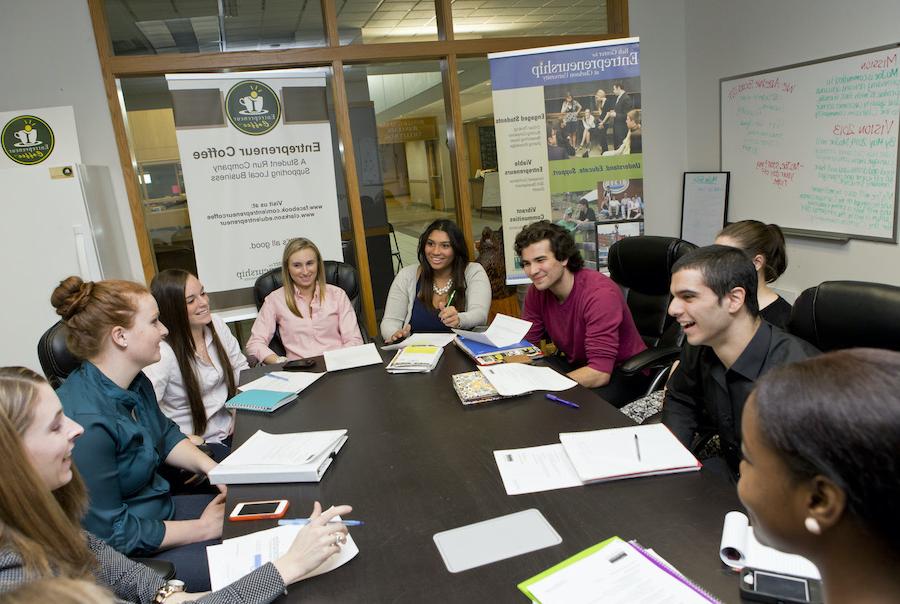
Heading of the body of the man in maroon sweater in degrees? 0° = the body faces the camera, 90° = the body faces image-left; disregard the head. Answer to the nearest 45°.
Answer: approximately 45°

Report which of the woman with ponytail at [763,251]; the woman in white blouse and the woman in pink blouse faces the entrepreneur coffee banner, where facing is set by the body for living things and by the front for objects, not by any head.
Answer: the woman with ponytail

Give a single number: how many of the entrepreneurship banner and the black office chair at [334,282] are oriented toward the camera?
2

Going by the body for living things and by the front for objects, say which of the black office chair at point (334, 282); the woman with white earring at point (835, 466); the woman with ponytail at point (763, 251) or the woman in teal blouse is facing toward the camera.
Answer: the black office chair

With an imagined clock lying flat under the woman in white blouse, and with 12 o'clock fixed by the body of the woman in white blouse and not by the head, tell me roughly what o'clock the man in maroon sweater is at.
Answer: The man in maroon sweater is roughly at 11 o'clock from the woman in white blouse.

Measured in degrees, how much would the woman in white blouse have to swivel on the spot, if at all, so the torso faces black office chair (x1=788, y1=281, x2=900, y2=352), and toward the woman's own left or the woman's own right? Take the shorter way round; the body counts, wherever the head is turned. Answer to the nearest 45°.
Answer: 0° — they already face it

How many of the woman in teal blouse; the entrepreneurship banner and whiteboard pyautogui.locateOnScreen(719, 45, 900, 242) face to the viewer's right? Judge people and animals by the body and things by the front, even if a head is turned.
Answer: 1

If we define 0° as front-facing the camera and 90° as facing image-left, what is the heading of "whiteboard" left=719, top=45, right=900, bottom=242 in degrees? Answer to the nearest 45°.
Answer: approximately 45°

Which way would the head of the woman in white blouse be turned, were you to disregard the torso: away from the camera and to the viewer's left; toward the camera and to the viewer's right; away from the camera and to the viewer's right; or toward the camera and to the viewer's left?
toward the camera and to the viewer's right

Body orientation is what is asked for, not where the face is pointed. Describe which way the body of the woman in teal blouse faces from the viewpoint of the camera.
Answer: to the viewer's right

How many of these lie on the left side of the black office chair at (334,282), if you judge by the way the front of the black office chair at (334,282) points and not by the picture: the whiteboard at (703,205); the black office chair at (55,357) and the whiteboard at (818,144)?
2

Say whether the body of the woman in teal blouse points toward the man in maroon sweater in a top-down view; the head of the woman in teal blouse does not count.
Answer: yes

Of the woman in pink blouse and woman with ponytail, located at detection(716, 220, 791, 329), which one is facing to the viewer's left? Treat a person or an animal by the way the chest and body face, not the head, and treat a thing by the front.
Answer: the woman with ponytail

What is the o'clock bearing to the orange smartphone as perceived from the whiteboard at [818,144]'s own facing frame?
The orange smartphone is roughly at 11 o'clock from the whiteboard.

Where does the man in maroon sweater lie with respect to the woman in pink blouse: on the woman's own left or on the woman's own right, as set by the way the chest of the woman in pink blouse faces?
on the woman's own left

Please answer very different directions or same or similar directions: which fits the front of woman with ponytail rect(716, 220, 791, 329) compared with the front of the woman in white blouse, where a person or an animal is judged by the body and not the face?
very different directions
